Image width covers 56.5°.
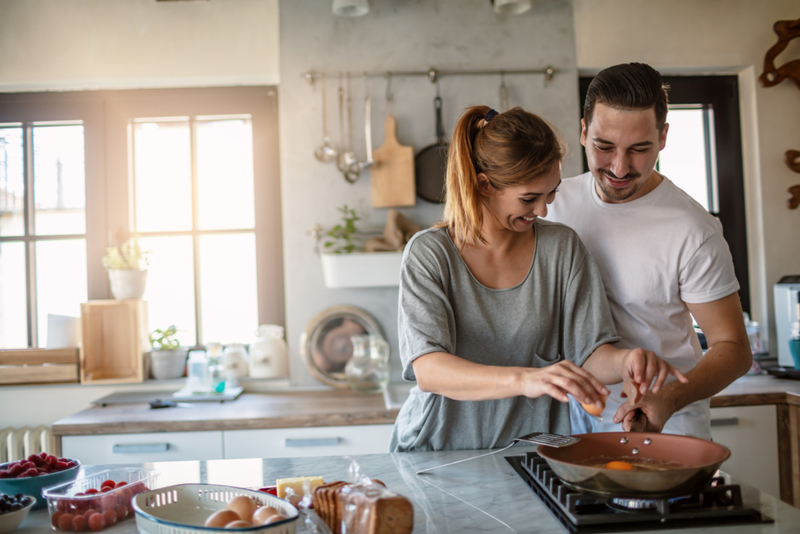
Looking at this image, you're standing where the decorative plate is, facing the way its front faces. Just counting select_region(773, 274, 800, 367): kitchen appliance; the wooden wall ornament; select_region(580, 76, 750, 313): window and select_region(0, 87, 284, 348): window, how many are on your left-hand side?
3

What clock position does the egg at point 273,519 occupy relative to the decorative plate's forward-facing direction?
The egg is roughly at 12 o'clock from the decorative plate.

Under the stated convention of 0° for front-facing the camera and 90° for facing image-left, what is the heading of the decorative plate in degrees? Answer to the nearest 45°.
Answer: approximately 0°

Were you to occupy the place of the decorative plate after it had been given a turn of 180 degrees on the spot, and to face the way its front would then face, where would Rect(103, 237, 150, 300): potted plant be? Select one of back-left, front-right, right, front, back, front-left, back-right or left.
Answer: left

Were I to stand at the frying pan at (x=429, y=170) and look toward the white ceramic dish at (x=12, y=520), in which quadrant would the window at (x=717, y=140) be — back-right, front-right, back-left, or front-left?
back-left

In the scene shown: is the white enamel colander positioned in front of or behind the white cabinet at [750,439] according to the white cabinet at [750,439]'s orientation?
in front

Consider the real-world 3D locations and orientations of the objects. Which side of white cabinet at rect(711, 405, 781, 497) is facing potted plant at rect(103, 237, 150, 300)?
right

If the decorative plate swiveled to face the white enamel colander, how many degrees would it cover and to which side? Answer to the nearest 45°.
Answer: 0° — it already faces it

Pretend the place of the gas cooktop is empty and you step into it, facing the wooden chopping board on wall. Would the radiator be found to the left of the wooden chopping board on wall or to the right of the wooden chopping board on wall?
left

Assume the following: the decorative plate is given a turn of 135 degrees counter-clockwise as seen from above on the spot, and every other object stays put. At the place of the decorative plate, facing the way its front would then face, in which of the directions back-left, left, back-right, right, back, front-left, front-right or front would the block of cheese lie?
back-right

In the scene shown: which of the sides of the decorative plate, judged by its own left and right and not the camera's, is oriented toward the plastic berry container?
front

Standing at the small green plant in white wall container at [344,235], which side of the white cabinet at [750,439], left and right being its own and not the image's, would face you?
right

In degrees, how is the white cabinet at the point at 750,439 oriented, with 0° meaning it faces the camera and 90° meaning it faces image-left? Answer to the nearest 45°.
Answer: approximately 0°

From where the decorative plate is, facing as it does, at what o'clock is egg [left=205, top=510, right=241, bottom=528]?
The egg is roughly at 12 o'clock from the decorative plate.

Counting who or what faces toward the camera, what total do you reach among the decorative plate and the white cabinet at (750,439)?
2

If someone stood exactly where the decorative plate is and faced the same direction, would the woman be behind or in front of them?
in front
